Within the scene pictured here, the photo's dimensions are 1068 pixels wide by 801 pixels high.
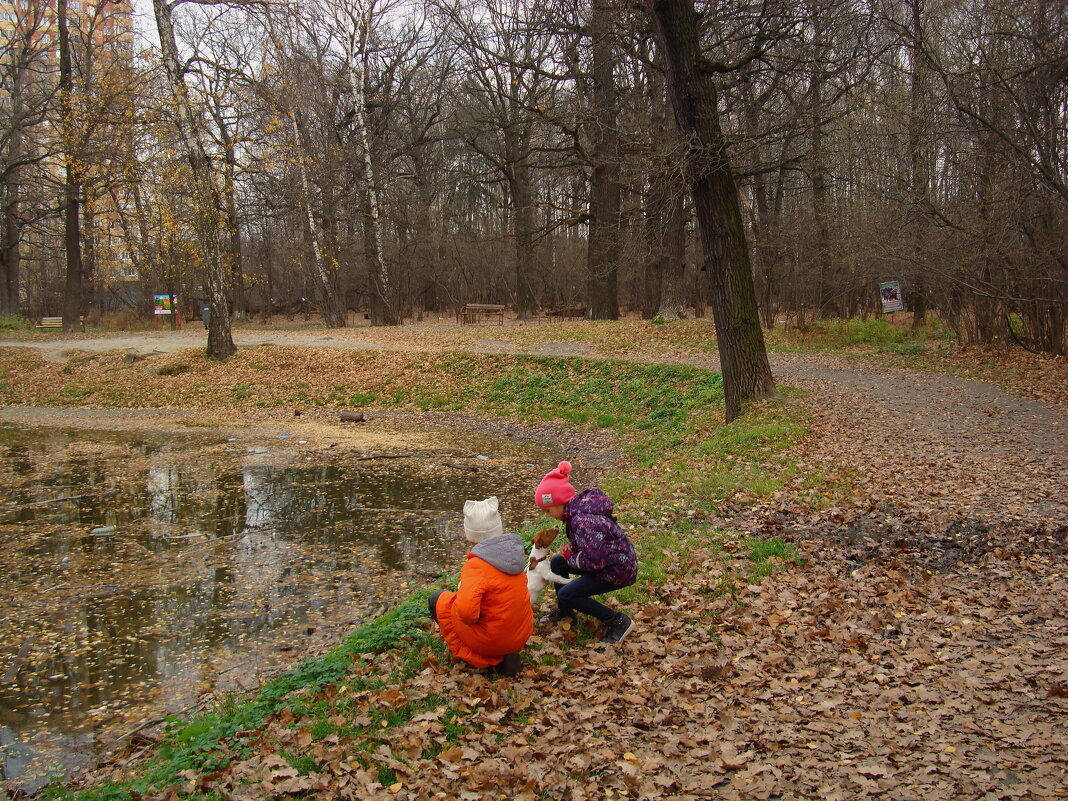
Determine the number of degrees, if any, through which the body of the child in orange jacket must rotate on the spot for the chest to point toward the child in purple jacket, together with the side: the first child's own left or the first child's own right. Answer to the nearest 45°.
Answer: approximately 90° to the first child's own right

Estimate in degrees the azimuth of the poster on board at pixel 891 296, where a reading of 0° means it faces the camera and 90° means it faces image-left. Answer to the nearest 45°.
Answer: approximately 0°

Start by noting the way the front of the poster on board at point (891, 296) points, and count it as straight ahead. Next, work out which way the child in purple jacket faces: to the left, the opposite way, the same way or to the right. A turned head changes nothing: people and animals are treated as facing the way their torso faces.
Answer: to the right

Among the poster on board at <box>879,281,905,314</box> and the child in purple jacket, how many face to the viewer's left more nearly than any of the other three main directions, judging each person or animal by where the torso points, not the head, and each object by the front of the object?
1

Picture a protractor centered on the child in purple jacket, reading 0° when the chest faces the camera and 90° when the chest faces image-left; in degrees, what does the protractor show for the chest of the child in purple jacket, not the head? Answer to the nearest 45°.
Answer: approximately 90°

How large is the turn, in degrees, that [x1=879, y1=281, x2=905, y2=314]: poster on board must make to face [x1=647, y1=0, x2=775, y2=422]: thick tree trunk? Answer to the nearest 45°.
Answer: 0° — it already faces it

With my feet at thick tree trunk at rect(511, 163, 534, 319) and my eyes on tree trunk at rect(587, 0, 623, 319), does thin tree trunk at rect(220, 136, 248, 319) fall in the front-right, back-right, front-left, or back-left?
back-right

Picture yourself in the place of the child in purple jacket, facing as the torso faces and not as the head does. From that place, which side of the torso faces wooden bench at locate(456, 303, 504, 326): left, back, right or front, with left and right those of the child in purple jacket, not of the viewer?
right

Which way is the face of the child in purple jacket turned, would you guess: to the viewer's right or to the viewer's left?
to the viewer's left

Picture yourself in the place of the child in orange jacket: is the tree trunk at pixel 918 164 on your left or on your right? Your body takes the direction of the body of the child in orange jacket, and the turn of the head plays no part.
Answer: on your right
